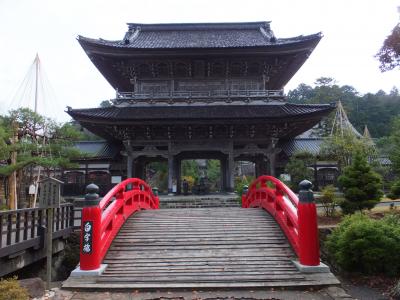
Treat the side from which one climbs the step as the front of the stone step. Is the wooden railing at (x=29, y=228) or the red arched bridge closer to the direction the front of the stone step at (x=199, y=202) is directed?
the red arched bridge

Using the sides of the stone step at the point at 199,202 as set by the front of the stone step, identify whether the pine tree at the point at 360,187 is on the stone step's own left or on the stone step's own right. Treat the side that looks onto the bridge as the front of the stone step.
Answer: on the stone step's own left

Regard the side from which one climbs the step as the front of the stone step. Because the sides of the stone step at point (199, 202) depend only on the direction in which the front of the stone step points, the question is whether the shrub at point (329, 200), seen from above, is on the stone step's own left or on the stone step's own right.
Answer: on the stone step's own left

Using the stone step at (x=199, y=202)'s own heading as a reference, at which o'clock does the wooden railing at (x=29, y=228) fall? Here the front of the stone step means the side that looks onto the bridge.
The wooden railing is roughly at 1 o'clock from the stone step.

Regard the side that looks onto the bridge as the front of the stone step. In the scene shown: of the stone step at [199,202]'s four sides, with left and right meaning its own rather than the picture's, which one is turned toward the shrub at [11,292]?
front

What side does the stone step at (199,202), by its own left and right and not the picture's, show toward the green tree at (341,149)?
left

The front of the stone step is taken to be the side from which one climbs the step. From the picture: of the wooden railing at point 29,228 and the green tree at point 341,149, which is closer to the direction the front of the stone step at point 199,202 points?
the wooden railing

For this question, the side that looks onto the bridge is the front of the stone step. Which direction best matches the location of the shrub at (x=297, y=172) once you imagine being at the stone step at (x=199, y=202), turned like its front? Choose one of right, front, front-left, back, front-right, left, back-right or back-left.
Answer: left

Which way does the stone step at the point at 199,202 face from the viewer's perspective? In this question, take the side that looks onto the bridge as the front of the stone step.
toward the camera

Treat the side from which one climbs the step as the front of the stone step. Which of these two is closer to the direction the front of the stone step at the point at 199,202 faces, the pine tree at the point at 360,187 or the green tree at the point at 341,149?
the pine tree

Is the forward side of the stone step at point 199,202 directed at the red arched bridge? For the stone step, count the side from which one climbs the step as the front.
yes

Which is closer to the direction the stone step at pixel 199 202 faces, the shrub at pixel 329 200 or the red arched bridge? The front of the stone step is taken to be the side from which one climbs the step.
the red arched bridge

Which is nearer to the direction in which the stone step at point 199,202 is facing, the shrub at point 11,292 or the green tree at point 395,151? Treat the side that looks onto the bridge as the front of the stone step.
the shrub
